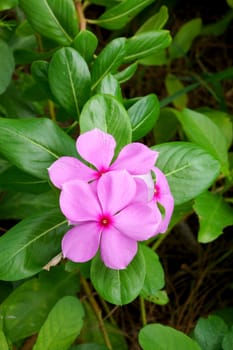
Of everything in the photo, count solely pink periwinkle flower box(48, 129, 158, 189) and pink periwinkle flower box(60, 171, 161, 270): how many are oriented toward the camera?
2

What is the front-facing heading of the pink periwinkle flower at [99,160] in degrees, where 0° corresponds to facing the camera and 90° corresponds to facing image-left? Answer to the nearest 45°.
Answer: approximately 0°

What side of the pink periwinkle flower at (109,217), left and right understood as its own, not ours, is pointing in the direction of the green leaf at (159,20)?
back
